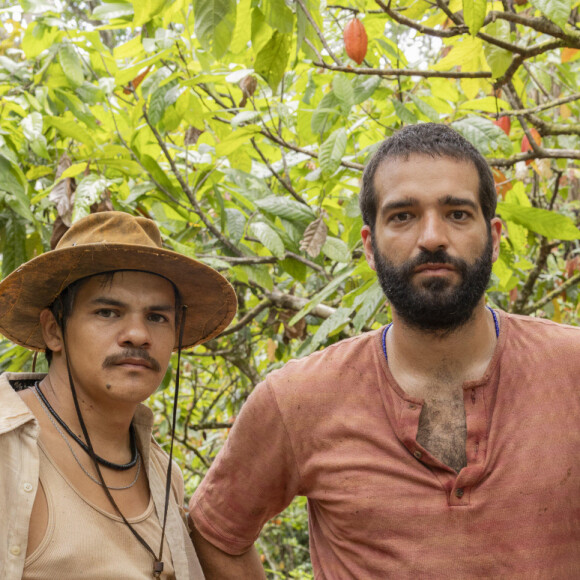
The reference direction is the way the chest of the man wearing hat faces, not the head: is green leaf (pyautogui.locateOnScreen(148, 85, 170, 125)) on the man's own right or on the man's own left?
on the man's own left

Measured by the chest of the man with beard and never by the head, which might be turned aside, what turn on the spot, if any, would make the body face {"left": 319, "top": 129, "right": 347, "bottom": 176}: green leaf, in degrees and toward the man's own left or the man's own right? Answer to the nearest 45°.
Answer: approximately 180°

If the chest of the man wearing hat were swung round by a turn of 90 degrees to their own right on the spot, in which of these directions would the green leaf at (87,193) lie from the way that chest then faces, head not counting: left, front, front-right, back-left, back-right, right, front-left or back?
back-right

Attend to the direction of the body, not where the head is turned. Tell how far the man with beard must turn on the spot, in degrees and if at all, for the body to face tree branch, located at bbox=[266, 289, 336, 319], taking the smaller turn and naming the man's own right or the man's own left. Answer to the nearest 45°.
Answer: approximately 180°

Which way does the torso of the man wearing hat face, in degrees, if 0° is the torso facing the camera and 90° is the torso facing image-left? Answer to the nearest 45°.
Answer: approximately 315°

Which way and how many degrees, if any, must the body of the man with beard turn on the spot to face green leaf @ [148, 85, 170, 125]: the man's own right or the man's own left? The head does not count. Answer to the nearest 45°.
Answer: approximately 135° to the man's own right

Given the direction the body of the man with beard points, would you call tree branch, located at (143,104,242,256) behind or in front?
behind

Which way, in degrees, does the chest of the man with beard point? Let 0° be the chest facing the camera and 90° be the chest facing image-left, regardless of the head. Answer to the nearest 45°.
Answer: approximately 0°
